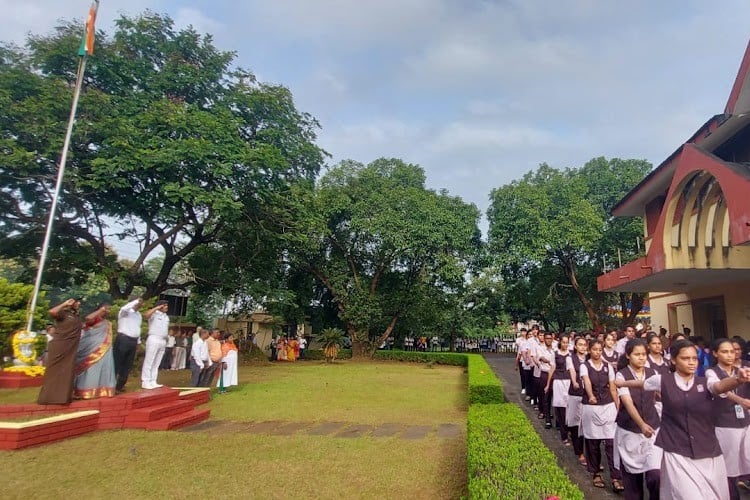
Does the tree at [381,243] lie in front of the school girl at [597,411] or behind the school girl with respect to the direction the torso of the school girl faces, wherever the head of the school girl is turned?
behind

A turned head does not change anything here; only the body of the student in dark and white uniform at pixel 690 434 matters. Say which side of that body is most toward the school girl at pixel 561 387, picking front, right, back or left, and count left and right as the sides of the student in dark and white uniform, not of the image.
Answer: back

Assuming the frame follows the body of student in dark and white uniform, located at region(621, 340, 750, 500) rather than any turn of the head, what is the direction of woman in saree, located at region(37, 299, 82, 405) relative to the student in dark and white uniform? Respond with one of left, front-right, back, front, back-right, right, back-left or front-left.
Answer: right

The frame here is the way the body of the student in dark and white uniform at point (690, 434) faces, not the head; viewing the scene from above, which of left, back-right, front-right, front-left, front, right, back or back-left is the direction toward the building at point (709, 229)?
back

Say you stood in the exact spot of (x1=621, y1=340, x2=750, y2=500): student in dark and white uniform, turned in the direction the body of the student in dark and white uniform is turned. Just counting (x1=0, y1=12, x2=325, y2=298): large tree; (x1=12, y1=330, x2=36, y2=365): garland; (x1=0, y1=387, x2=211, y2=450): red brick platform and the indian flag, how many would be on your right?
4

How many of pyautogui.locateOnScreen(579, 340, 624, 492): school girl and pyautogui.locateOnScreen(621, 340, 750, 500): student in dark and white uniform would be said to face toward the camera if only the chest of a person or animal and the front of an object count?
2

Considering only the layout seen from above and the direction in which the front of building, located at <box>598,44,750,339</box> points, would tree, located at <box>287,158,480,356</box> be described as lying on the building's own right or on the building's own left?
on the building's own right

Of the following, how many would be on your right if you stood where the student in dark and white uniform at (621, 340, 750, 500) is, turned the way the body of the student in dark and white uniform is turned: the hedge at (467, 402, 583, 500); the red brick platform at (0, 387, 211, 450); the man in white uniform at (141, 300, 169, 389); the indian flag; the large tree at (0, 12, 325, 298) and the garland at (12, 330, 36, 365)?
6
